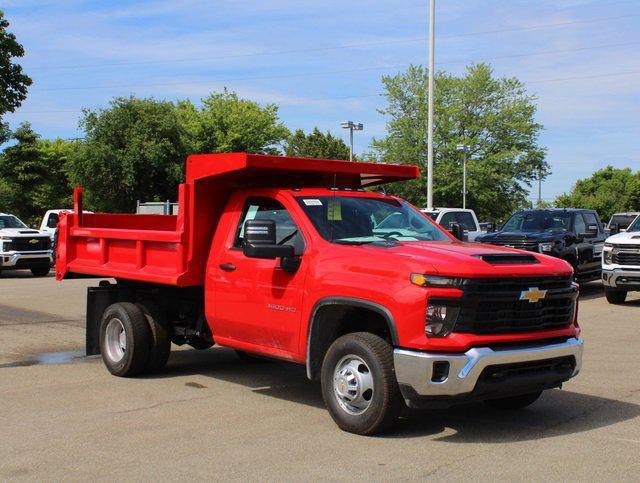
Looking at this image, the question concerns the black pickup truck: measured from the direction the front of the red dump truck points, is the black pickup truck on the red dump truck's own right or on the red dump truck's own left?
on the red dump truck's own left

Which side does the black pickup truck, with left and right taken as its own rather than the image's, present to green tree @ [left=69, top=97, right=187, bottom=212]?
right

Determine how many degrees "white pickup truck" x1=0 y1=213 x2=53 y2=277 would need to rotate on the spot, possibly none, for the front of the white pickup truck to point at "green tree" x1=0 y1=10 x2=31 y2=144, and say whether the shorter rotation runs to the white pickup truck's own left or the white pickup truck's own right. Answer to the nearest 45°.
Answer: approximately 135° to the white pickup truck's own left

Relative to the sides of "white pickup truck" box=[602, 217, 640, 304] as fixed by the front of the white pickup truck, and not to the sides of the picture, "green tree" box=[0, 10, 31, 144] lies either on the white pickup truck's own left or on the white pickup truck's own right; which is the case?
on the white pickup truck's own right

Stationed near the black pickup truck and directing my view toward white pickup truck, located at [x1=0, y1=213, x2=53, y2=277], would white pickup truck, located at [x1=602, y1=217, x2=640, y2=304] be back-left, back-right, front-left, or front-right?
back-left

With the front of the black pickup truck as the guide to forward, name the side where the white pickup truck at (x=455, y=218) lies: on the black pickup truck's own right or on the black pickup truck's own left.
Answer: on the black pickup truck's own right

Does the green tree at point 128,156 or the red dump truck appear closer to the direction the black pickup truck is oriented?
the red dump truck

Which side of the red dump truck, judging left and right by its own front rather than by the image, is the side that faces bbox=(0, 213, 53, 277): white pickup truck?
back

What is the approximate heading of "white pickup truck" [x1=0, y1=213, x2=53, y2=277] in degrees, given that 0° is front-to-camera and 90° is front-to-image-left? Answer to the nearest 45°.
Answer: approximately 315°

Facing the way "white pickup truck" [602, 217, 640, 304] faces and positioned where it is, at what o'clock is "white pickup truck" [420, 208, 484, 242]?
"white pickup truck" [420, 208, 484, 242] is roughly at 3 o'clock from "white pickup truck" [602, 217, 640, 304].

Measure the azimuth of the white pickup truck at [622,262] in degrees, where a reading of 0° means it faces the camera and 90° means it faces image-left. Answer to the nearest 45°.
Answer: approximately 45°

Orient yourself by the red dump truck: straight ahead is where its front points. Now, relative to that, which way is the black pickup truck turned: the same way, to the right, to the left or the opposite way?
to the right
